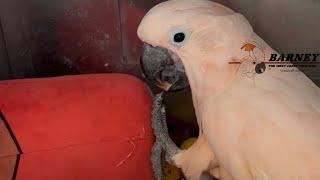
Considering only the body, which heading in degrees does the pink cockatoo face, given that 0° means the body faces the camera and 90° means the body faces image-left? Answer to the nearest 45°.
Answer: approximately 90°
